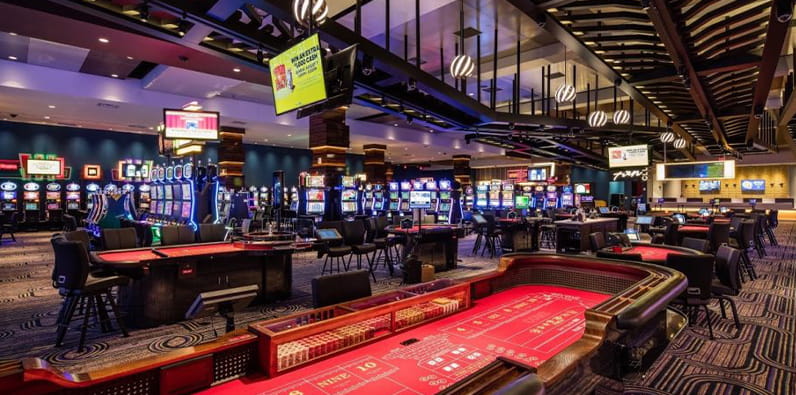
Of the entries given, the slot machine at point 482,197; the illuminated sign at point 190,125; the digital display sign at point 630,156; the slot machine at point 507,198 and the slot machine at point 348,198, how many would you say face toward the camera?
5

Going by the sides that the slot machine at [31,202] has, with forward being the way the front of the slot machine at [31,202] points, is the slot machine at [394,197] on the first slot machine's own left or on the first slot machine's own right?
on the first slot machine's own left

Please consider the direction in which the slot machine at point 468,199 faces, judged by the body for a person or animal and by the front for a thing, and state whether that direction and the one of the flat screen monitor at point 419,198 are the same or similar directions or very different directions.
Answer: same or similar directions

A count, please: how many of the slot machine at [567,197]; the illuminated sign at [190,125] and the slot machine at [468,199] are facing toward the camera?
3

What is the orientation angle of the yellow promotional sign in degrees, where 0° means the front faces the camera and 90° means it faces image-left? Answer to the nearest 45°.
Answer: approximately 45°

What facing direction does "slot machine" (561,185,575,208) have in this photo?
toward the camera

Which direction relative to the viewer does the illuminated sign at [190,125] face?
toward the camera

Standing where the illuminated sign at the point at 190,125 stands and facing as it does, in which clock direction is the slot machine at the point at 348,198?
The slot machine is roughly at 8 o'clock from the illuminated sign.

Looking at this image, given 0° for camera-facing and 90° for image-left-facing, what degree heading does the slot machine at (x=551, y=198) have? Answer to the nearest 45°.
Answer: approximately 0°

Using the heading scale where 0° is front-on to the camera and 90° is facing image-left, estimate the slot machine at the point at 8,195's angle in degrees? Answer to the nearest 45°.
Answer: approximately 0°

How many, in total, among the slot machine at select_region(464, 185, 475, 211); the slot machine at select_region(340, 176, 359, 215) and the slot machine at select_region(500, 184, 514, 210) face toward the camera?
3
